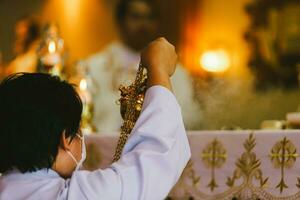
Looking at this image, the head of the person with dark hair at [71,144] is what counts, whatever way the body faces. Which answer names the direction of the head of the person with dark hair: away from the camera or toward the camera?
away from the camera

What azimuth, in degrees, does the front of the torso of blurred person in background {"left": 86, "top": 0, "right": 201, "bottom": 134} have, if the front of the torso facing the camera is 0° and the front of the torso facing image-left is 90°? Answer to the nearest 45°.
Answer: approximately 0°

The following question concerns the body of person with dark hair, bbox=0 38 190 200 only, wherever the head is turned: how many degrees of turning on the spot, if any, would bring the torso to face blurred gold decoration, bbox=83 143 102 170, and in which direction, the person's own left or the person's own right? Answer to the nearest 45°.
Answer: approximately 45° to the person's own left

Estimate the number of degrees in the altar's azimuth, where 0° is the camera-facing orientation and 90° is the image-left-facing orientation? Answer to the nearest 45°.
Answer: approximately 0°
